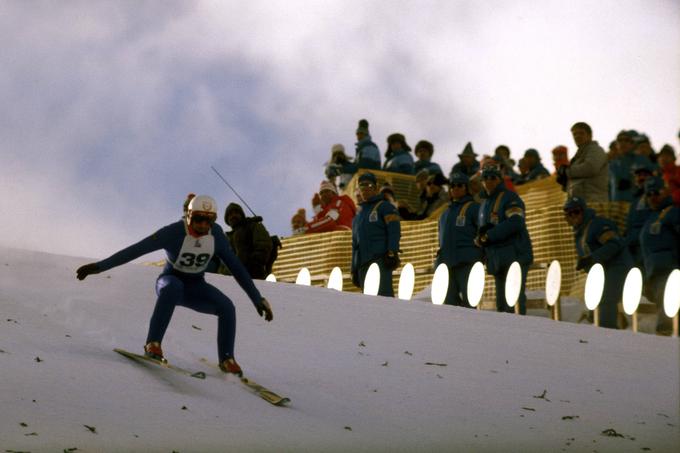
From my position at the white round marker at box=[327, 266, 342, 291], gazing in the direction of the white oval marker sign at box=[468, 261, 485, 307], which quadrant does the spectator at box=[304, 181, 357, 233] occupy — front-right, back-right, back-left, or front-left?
back-left

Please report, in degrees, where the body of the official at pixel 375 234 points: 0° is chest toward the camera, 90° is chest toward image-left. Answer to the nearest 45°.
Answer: approximately 45°
